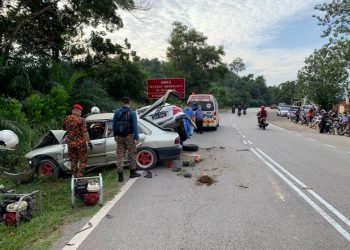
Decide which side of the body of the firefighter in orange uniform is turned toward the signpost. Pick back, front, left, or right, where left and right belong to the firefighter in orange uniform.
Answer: front

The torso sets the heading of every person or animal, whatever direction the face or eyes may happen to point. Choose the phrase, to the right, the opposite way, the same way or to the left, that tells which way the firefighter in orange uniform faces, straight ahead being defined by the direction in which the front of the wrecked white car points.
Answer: to the right

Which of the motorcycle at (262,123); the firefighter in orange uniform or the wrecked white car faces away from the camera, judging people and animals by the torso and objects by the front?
the firefighter in orange uniform

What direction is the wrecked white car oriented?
to the viewer's left

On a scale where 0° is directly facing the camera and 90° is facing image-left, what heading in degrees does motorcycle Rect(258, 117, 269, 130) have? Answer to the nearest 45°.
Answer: approximately 315°

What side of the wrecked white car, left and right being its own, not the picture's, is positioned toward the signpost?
right

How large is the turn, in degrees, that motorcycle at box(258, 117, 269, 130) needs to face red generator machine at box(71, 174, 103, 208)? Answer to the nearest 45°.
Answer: approximately 45° to its right

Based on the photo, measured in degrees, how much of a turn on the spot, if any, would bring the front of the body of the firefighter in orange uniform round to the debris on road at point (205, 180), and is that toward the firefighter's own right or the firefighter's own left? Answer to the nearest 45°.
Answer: approximately 90° to the firefighter's own right

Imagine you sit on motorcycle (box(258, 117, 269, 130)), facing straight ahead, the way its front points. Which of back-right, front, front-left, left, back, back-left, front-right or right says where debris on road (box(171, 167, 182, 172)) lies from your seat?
front-right

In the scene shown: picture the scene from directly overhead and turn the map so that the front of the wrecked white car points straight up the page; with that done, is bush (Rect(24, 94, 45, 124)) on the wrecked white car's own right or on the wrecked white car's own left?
on the wrecked white car's own right

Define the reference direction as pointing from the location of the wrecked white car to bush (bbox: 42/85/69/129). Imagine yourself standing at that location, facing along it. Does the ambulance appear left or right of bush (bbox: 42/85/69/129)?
right

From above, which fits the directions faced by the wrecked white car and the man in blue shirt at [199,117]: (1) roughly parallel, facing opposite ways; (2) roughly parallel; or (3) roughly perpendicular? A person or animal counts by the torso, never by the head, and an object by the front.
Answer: roughly perpendicular

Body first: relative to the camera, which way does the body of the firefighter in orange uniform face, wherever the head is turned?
away from the camera
